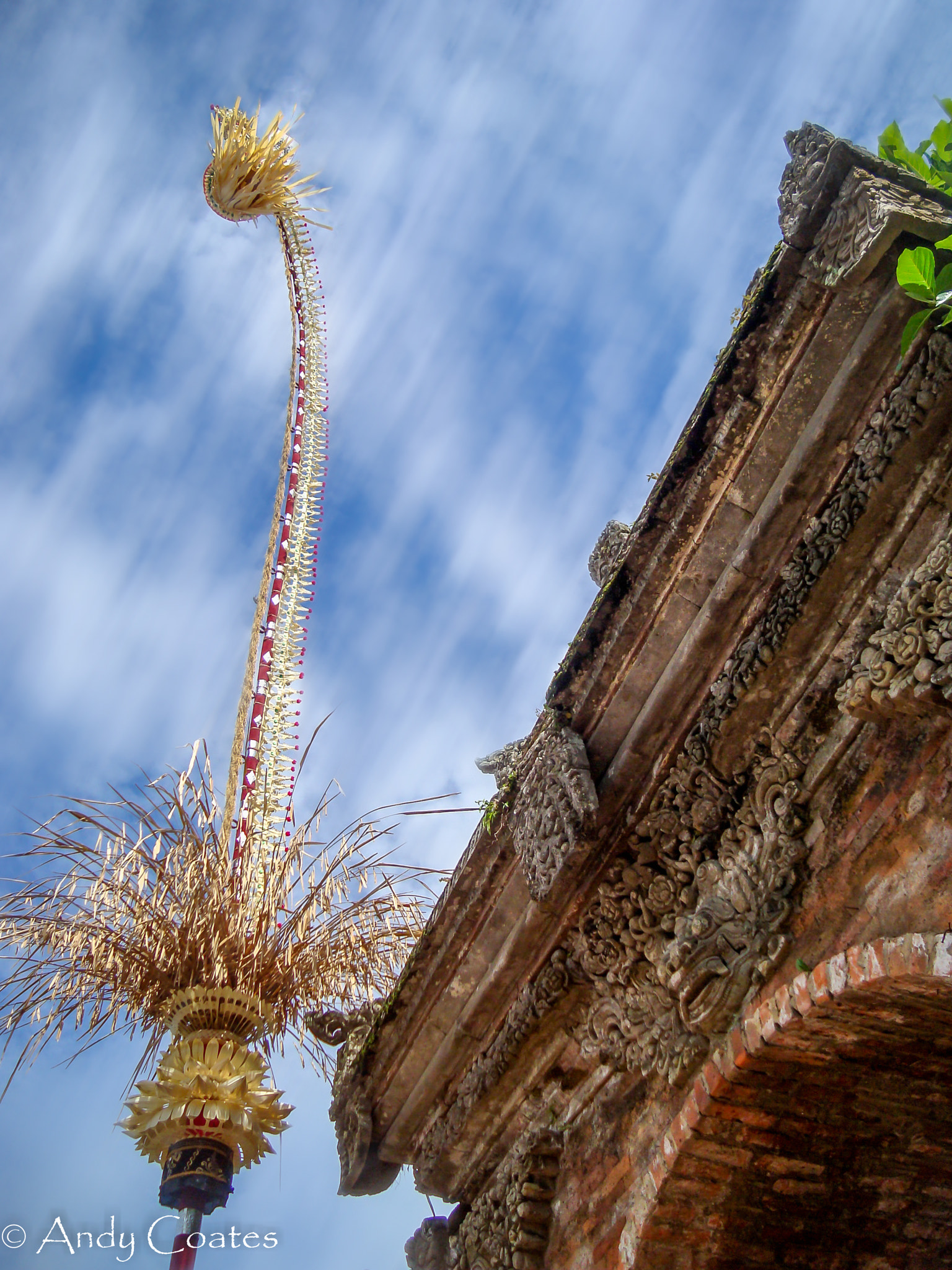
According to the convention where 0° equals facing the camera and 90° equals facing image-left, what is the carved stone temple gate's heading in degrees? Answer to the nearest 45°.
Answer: approximately 45°
